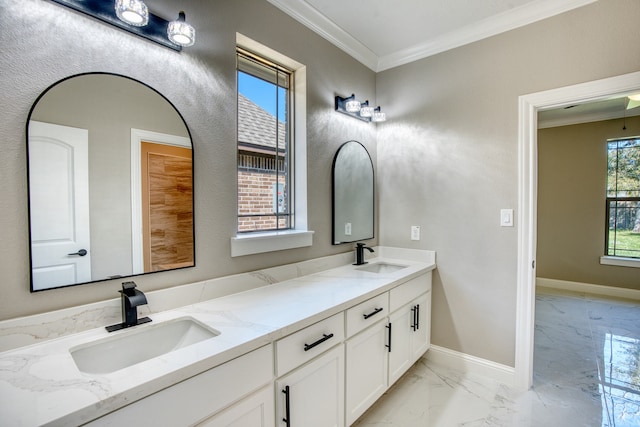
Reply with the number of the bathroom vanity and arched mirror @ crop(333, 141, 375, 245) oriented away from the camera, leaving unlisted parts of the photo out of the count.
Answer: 0

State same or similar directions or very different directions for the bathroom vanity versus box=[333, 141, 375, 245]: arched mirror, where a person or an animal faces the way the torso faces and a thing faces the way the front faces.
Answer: same or similar directions

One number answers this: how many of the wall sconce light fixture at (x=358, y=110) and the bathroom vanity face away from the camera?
0

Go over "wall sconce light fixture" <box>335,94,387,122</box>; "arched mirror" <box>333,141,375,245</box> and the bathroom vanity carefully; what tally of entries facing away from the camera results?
0

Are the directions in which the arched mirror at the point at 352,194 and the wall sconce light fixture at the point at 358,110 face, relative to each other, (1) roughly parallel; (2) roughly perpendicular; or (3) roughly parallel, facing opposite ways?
roughly parallel

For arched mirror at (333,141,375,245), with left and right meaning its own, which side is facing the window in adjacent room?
left

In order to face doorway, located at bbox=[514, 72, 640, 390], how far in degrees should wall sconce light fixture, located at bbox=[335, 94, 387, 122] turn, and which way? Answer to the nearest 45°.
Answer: approximately 45° to its left

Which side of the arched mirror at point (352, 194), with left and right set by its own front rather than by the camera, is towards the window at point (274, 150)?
right

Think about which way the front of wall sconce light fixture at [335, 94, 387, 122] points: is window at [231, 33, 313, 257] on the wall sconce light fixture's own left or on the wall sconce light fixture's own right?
on the wall sconce light fixture's own right

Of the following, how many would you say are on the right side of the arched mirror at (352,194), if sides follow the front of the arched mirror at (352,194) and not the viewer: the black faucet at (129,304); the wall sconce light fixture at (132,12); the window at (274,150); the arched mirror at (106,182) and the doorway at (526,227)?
4

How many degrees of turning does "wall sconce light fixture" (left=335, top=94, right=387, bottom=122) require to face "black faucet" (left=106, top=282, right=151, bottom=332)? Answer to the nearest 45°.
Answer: approximately 90° to its right

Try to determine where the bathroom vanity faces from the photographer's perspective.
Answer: facing the viewer and to the right of the viewer

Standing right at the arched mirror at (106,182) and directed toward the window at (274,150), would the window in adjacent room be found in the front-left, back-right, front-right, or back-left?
front-right

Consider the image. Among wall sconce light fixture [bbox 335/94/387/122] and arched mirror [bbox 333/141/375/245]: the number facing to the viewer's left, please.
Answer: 0
